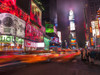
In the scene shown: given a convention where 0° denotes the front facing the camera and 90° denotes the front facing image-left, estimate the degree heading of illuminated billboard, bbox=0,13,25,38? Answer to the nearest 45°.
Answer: approximately 315°

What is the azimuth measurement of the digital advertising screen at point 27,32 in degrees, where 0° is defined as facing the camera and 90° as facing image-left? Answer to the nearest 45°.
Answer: approximately 315°

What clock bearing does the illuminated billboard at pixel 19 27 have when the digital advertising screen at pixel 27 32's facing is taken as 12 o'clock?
The illuminated billboard is roughly at 2 o'clock from the digital advertising screen.
